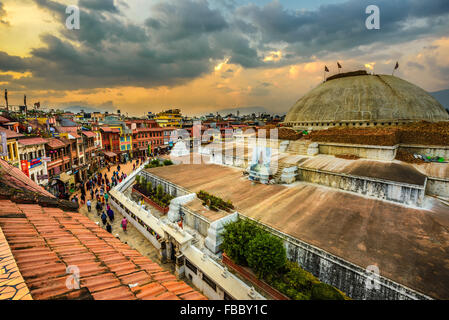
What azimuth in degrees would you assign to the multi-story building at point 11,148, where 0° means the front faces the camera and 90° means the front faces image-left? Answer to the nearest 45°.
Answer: approximately 315°

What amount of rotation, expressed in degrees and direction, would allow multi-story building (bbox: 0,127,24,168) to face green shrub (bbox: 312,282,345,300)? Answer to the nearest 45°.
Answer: approximately 45° to its right

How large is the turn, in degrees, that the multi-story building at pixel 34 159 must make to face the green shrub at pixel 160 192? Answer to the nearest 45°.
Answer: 0° — it already faces it

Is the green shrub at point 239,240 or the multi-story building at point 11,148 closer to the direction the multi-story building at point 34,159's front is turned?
the green shrub

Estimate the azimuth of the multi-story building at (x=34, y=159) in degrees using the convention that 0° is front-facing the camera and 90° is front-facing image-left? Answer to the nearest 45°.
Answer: approximately 315°
